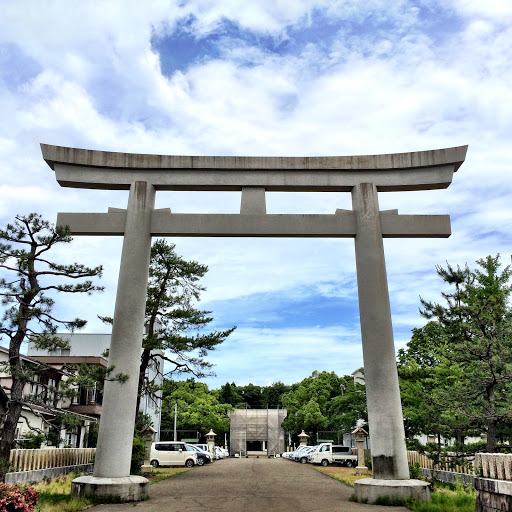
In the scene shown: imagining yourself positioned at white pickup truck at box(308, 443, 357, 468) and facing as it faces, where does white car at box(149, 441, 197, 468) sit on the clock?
The white car is roughly at 11 o'clock from the white pickup truck.

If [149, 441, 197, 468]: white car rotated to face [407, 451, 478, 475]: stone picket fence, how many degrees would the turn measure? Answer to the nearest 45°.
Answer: approximately 45° to its right

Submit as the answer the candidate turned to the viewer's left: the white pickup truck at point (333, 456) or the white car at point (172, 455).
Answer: the white pickup truck

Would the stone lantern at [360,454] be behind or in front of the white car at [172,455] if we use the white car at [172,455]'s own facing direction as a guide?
in front

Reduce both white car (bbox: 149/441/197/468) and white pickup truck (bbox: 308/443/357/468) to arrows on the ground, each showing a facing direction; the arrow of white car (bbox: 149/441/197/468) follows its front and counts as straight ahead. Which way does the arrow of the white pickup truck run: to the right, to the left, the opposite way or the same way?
the opposite way

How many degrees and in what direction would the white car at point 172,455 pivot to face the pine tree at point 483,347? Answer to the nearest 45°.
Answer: approximately 90° to its right

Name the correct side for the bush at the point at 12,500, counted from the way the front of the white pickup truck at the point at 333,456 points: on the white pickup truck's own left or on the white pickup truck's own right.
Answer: on the white pickup truck's own left

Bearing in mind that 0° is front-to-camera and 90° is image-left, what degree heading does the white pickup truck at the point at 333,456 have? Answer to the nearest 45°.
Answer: approximately 90°

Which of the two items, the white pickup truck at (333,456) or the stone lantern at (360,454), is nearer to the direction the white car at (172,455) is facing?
the white pickup truck

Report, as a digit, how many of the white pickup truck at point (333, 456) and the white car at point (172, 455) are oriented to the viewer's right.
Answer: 1

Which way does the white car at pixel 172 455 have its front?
to the viewer's right
